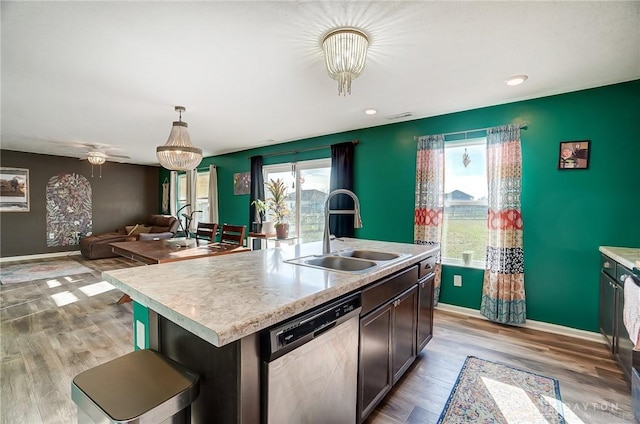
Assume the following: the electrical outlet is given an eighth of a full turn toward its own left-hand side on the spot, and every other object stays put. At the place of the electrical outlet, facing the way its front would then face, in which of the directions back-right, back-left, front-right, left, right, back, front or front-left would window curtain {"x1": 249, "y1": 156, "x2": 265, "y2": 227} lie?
back-right

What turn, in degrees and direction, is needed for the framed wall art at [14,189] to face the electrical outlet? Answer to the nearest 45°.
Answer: approximately 45° to its left

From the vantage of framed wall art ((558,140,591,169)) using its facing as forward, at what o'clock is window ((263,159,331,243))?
The window is roughly at 3 o'clock from the framed wall art.

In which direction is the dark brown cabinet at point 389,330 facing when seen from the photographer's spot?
facing the viewer and to the right of the viewer

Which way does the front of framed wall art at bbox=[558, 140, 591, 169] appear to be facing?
toward the camera

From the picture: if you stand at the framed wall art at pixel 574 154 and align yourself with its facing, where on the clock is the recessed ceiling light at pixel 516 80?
The recessed ceiling light is roughly at 1 o'clock from the framed wall art.

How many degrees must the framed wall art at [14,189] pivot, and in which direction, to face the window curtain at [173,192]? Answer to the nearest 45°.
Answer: approximately 90° to its left

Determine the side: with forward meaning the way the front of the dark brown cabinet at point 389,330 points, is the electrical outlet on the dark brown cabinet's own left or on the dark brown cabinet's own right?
on the dark brown cabinet's own left

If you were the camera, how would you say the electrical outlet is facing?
facing the viewer

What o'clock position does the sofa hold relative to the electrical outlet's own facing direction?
The sofa is roughly at 3 o'clock from the electrical outlet.

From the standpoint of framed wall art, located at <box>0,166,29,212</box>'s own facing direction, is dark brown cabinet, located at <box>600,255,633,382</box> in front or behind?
in front
